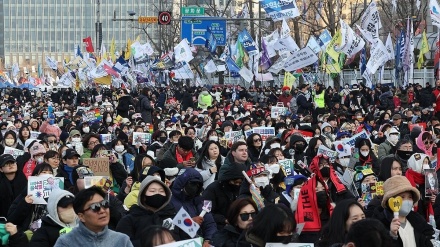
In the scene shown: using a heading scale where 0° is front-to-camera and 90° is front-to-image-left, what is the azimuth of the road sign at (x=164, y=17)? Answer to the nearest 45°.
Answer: approximately 0°

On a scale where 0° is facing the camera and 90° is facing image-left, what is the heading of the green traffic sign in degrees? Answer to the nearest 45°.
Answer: approximately 0°

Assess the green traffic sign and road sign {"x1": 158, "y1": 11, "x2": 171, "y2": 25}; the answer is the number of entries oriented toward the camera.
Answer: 2
